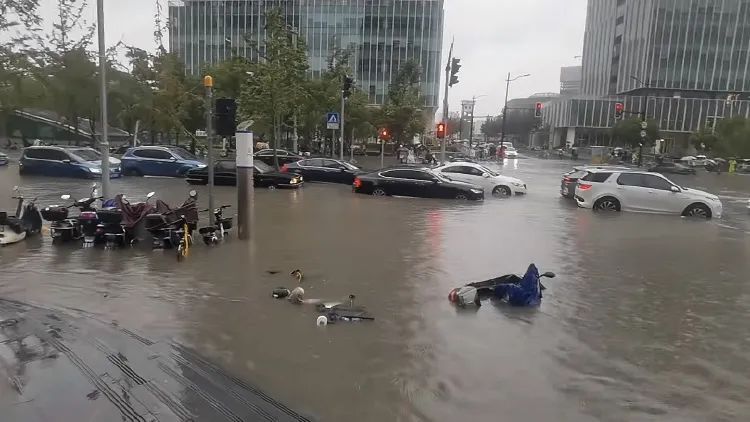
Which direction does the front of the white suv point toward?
to the viewer's right

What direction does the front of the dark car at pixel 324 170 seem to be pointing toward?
to the viewer's right

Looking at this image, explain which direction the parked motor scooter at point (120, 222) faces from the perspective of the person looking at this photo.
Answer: facing away from the viewer and to the right of the viewer

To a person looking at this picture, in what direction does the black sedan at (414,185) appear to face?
facing to the right of the viewer

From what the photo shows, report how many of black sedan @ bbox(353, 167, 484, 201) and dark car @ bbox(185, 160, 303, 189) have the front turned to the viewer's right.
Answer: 2

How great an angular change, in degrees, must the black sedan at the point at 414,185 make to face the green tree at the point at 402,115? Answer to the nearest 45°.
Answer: approximately 90° to its left

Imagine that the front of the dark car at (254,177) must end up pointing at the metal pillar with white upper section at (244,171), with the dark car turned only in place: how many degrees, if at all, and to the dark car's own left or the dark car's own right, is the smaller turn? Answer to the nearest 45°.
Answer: approximately 90° to the dark car's own right

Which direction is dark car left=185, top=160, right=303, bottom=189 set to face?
to the viewer's right

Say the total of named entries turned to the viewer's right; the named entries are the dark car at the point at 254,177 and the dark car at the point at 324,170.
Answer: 2

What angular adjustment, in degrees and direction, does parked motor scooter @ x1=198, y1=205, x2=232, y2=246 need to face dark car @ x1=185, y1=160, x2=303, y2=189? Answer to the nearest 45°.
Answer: approximately 45° to its left
